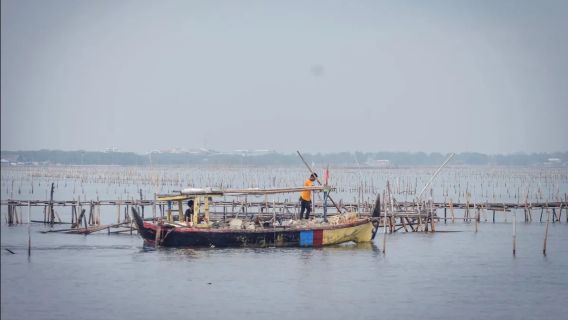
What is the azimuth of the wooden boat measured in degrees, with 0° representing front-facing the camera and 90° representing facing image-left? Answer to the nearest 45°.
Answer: approximately 270°

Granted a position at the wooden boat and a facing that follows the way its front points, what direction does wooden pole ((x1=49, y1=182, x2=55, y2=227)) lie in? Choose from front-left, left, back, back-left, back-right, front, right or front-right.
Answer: back-left
